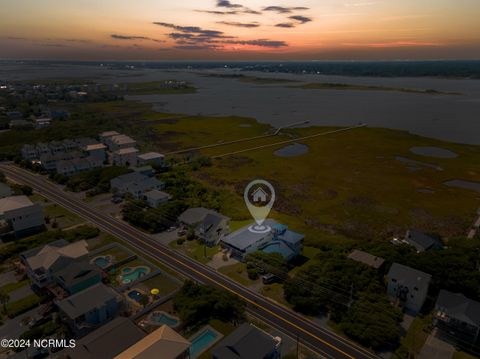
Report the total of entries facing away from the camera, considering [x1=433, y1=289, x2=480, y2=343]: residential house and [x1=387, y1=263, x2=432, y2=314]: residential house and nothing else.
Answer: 0

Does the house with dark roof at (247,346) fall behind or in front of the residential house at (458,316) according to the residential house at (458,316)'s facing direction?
in front

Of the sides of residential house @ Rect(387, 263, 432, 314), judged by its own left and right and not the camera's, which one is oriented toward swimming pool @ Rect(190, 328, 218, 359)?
front

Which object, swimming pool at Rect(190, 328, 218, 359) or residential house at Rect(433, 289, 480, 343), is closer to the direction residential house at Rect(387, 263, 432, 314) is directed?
the swimming pool

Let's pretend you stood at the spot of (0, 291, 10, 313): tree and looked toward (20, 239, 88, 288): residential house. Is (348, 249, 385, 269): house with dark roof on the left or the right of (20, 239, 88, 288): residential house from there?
right

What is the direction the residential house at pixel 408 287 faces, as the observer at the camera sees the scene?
facing the viewer and to the left of the viewer

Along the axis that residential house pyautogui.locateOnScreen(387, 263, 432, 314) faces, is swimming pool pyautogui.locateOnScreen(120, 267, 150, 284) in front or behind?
in front

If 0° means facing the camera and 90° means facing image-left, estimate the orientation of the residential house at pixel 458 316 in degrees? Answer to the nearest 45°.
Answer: approximately 45°

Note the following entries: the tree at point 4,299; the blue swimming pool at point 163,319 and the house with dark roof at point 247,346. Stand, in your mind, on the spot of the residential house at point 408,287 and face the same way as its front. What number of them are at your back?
0

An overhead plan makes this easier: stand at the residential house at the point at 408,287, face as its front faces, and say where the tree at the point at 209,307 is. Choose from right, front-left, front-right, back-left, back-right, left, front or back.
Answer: front

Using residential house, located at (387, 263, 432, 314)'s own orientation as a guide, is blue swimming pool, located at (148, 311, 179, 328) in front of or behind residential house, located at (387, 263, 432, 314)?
in front

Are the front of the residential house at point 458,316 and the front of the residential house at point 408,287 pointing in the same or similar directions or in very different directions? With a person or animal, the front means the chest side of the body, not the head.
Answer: same or similar directions

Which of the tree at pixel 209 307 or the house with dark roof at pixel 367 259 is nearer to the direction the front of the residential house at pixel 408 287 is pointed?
the tree
